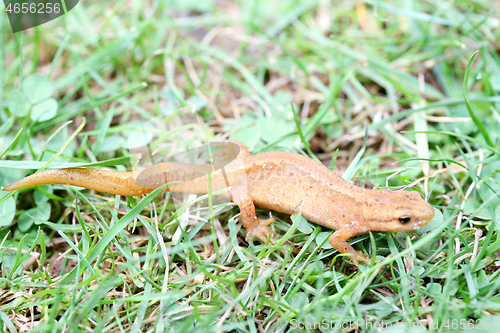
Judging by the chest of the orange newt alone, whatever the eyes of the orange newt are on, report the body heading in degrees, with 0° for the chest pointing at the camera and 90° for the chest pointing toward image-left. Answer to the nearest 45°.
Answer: approximately 270°
